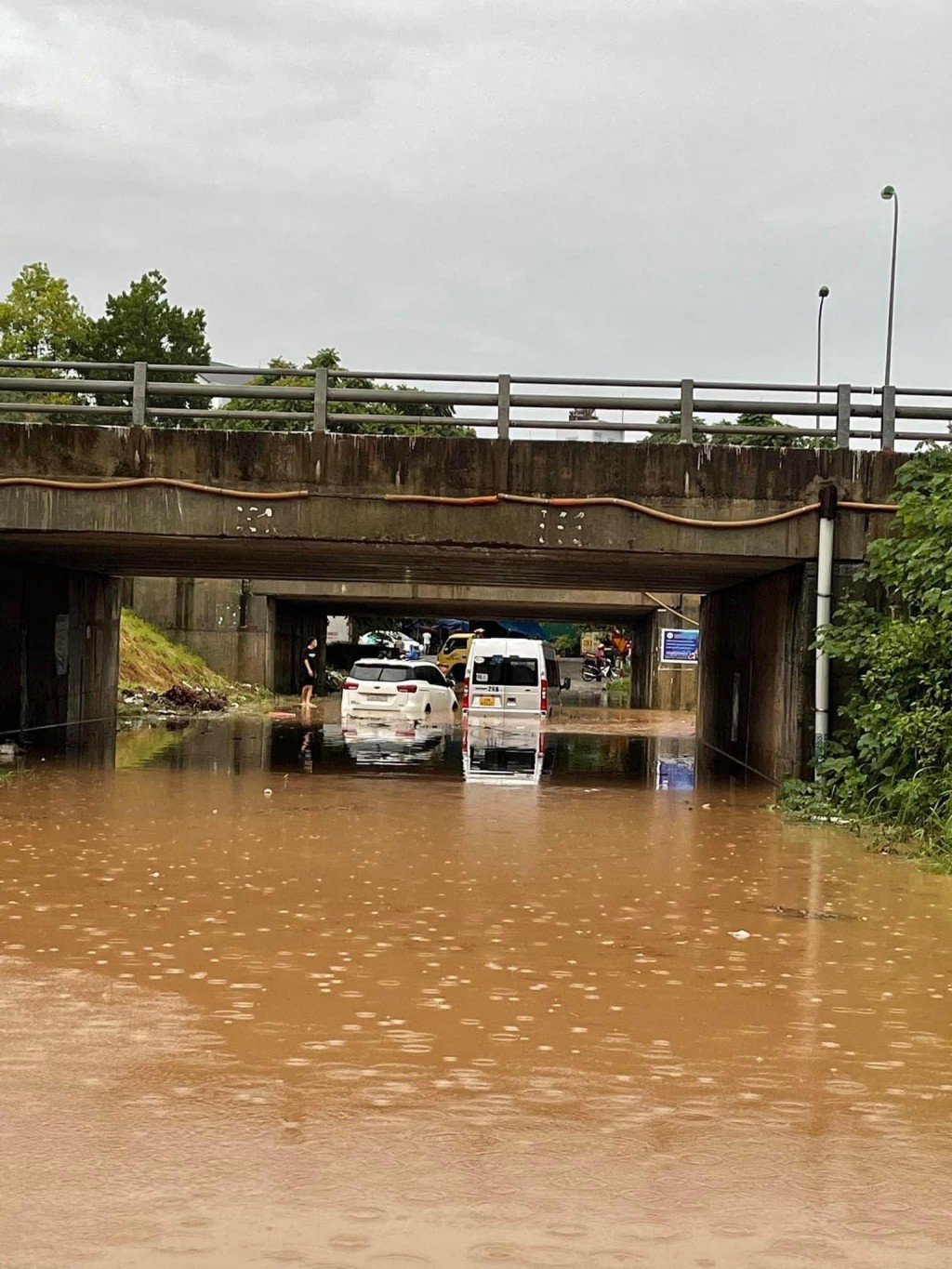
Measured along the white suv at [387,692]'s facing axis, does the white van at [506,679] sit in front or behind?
in front

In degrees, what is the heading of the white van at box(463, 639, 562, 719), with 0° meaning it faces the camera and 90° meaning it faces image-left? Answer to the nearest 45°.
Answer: approximately 180°

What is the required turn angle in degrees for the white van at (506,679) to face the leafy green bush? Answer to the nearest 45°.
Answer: approximately 180°

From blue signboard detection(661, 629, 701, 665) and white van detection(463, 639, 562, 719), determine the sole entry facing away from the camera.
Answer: the white van

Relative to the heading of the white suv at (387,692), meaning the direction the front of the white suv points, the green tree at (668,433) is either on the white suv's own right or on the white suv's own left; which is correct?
on the white suv's own right

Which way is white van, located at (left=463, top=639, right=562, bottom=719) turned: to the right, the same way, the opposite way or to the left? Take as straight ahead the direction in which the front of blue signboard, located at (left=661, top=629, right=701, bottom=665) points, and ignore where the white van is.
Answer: the opposite way

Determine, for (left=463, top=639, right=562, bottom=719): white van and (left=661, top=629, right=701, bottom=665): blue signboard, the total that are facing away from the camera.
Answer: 1

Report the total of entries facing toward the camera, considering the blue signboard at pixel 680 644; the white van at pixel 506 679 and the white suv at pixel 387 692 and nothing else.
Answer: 1

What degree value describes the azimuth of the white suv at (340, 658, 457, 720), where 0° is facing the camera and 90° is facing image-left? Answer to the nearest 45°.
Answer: approximately 225°

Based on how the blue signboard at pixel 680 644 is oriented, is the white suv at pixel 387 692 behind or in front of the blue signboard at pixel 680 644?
in front
